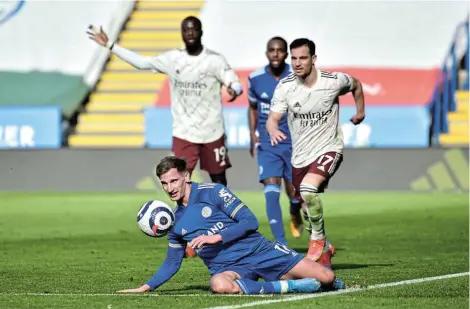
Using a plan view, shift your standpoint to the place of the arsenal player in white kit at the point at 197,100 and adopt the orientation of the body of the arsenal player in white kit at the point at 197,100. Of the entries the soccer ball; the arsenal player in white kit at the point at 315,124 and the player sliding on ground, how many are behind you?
0

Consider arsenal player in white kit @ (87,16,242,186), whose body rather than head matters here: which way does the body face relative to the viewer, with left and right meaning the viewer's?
facing the viewer

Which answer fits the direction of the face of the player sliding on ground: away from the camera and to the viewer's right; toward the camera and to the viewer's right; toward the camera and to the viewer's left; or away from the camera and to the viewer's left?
toward the camera and to the viewer's left

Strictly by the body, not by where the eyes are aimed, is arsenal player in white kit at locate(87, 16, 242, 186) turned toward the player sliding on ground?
yes

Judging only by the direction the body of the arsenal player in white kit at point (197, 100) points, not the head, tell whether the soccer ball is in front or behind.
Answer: in front

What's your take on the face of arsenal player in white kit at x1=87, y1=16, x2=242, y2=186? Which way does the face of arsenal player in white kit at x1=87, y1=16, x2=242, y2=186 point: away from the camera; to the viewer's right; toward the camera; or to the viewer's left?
toward the camera

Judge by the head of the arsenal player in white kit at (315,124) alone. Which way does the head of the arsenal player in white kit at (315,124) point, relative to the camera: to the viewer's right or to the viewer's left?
to the viewer's left

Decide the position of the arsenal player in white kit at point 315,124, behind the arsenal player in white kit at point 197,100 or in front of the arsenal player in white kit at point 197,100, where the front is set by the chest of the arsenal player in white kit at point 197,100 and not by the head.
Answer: in front
